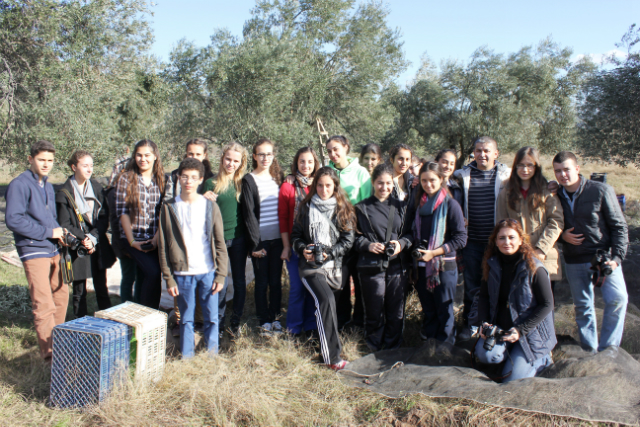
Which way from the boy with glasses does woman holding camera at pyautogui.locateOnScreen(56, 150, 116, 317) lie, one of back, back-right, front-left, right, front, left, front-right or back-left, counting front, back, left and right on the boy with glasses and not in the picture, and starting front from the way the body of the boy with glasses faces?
back-right

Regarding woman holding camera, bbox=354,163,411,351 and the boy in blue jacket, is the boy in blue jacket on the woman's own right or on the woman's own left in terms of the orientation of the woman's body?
on the woman's own right

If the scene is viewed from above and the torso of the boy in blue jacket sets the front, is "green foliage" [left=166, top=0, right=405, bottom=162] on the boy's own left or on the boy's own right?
on the boy's own left

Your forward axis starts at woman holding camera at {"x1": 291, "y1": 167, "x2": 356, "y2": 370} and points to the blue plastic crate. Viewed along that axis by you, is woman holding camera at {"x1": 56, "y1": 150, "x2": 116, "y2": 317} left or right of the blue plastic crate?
right

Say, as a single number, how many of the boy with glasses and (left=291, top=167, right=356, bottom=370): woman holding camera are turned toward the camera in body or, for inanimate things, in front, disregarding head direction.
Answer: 2

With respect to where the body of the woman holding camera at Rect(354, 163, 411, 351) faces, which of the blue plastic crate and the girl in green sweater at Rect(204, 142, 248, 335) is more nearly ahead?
the blue plastic crate

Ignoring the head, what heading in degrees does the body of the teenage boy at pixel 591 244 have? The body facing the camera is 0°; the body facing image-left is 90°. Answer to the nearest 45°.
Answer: approximately 45°
